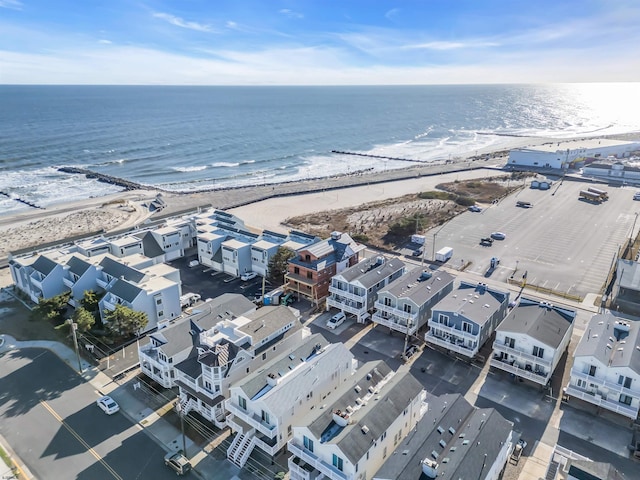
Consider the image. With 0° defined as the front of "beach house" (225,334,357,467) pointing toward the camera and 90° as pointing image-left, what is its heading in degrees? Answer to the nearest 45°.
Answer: approximately 45°

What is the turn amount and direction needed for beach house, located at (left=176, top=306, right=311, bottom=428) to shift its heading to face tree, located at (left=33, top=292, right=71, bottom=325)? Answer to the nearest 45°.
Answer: approximately 90° to its right

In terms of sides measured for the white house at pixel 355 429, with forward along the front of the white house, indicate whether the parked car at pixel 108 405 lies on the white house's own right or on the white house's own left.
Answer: on the white house's own right

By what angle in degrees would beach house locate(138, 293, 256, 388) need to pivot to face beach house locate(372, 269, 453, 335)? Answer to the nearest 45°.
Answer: approximately 135° to its left

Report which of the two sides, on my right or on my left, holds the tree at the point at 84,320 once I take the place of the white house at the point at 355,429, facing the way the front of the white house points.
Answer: on my right

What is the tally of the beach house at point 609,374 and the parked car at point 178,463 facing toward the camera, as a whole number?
1

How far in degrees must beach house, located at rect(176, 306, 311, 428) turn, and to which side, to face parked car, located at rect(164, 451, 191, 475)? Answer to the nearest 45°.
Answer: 0° — it already faces it

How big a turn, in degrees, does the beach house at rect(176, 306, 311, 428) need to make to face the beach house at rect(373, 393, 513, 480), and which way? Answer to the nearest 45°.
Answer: approximately 90° to its left
